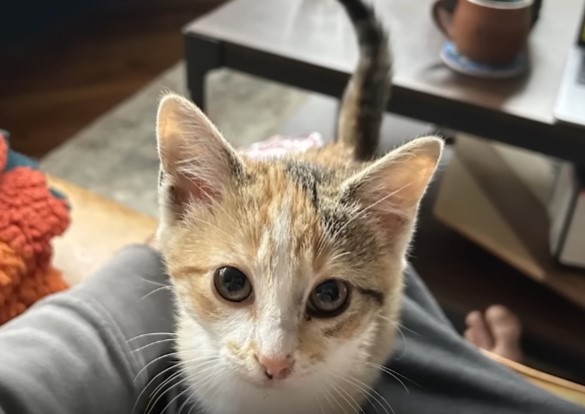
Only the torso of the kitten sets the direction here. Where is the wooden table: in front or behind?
behind

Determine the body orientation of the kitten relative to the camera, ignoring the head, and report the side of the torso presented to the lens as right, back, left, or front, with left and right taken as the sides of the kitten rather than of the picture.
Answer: front
